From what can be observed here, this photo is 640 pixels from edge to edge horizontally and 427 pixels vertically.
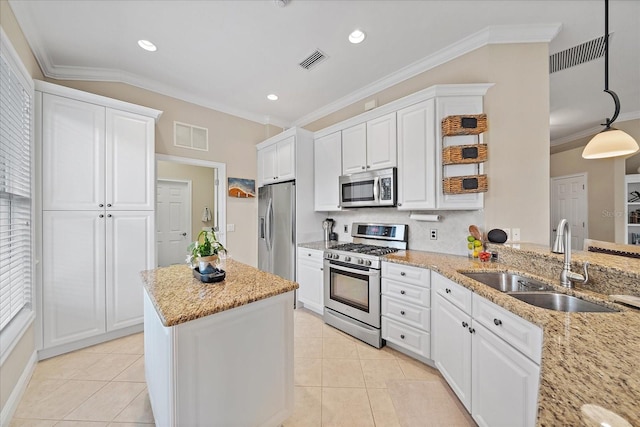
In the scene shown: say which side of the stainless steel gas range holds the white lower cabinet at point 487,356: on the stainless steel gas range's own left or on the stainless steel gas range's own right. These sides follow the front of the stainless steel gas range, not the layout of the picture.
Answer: on the stainless steel gas range's own left

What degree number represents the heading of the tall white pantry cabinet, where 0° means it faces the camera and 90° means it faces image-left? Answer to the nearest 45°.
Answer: approximately 315°

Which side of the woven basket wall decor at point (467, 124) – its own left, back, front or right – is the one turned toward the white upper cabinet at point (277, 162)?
right

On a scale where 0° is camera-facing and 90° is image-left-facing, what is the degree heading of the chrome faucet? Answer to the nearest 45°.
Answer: approximately 45°

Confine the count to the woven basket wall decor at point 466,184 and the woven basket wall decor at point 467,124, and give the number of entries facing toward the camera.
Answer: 2

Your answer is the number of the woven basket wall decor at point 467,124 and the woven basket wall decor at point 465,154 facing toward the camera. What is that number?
2

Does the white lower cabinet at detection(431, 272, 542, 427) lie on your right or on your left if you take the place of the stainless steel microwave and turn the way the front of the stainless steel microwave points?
on your left

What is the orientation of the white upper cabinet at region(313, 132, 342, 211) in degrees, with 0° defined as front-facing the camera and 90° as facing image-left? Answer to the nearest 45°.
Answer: approximately 45°

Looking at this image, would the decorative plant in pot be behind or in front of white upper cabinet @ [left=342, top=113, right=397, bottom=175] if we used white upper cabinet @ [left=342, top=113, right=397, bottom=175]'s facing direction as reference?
in front

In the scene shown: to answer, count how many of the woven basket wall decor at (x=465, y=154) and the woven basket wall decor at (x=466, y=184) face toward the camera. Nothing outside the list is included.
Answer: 2

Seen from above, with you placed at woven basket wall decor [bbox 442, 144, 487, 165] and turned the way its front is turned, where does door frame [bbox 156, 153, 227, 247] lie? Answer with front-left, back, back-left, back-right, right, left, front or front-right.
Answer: right

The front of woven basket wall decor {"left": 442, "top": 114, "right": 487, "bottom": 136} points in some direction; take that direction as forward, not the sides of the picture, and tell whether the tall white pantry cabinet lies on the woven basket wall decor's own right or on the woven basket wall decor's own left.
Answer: on the woven basket wall decor's own right

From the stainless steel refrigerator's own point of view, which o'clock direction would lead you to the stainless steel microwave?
The stainless steel microwave is roughly at 9 o'clock from the stainless steel refrigerator.
